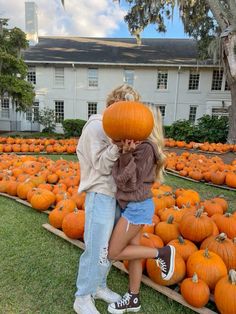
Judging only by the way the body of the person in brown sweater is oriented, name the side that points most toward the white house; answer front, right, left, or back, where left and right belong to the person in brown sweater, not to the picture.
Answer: right

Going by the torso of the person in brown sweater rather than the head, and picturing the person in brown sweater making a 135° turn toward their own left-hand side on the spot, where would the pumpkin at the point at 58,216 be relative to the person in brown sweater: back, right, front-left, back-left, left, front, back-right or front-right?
back

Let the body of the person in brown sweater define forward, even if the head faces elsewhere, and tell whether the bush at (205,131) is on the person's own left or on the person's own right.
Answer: on the person's own right

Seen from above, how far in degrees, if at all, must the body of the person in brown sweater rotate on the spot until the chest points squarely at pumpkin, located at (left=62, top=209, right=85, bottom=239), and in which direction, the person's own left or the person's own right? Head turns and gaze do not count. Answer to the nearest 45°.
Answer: approximately 45° to the person's own right

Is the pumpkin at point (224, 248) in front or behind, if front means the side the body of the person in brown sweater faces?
behind

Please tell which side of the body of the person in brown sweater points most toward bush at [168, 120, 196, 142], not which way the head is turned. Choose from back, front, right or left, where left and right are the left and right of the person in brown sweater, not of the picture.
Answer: right

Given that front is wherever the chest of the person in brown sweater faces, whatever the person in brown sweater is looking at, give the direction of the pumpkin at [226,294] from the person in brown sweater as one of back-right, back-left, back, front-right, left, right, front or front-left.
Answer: back

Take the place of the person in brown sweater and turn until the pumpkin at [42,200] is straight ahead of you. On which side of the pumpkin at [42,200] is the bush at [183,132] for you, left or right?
right

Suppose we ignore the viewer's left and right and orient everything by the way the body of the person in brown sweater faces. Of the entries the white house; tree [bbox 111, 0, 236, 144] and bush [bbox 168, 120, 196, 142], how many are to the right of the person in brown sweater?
3

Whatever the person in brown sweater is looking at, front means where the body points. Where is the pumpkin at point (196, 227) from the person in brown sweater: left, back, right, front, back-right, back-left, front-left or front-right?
back-right

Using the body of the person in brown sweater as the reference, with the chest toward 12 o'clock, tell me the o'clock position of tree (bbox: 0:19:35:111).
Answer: The tree is roughly at 2 o'clock from the person in brown sweater.

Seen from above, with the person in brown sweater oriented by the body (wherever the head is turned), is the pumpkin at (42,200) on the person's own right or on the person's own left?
on the person's own right

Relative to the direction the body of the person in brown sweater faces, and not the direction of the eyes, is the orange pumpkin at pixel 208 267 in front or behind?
behind

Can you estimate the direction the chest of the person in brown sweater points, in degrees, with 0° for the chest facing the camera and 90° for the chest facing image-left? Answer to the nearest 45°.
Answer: approximately 90°

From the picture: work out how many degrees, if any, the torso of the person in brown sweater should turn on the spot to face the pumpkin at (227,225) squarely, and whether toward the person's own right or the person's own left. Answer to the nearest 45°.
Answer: approximately 135° to the person's own right
